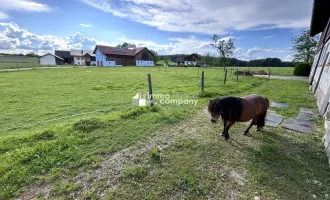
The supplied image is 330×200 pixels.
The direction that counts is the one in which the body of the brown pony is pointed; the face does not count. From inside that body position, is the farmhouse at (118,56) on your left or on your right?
on your right

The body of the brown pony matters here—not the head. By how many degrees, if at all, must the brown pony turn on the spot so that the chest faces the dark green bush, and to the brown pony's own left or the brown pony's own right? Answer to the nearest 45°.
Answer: approximately 135° to the brown pony's own right

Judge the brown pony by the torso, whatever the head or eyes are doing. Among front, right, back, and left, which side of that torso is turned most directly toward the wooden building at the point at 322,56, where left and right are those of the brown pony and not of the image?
back

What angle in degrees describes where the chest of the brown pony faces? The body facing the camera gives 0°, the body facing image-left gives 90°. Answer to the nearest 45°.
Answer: approximately 45°
